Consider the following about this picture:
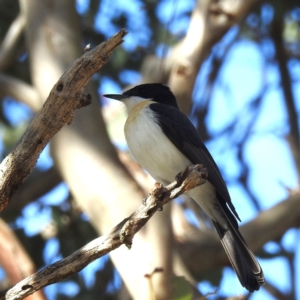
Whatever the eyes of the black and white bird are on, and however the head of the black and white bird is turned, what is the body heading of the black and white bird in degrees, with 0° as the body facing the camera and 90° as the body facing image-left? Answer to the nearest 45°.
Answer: approximately 90°

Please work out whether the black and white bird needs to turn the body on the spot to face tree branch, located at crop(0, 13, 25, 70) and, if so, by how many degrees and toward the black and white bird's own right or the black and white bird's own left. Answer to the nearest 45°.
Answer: approximately 90° to the black and white bird's own right
